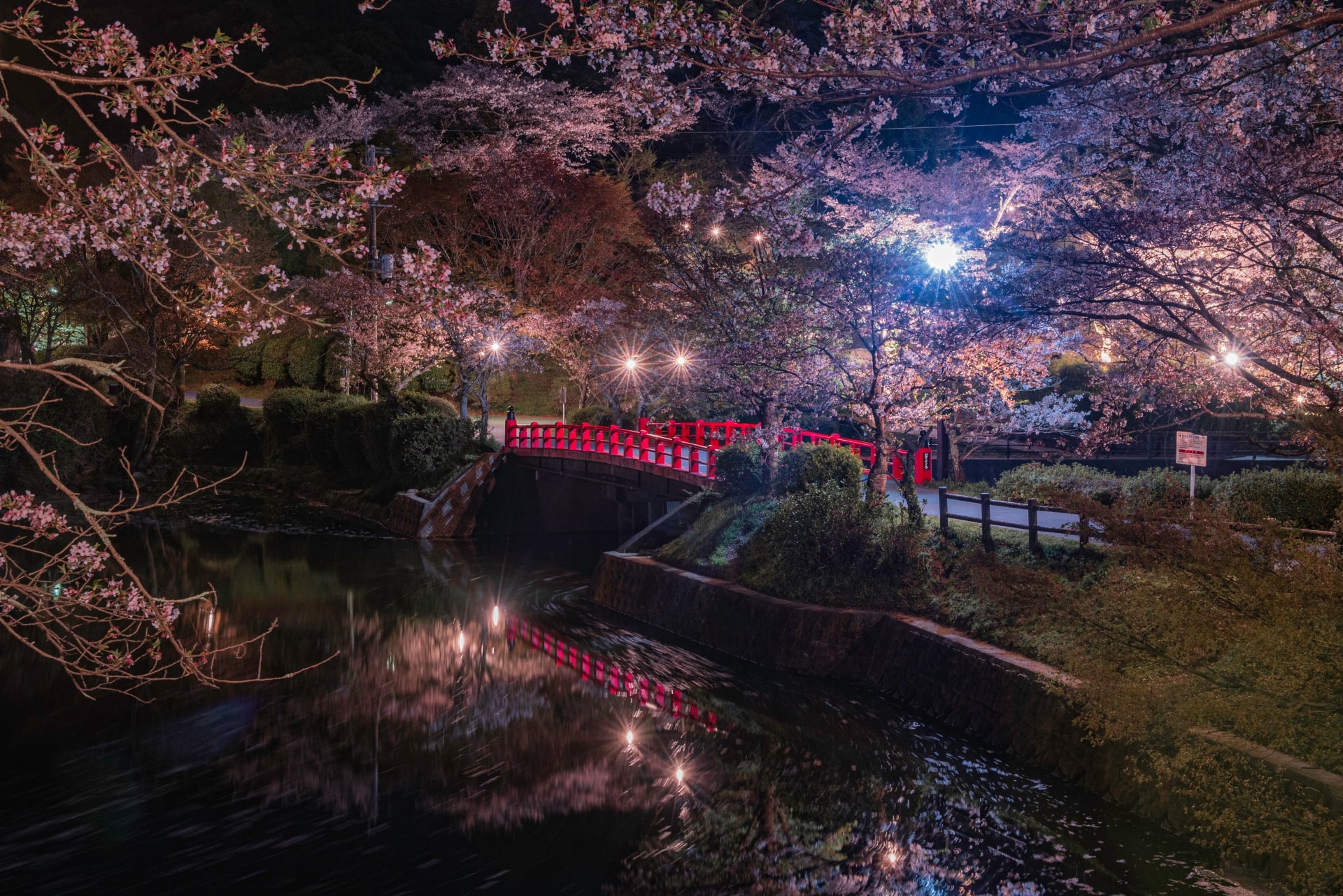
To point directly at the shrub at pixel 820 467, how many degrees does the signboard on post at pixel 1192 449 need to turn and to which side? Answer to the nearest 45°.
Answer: approximately 90° to its right

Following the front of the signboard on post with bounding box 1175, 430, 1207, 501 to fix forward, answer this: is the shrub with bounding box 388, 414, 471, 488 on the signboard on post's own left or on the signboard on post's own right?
on the signboard on post's own right

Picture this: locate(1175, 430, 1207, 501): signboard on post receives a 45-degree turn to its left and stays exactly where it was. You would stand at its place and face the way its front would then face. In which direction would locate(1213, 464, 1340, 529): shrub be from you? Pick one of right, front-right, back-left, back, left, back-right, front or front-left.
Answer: left

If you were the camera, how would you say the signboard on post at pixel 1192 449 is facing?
facing the viewer

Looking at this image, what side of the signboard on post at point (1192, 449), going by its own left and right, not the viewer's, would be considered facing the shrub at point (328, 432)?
right

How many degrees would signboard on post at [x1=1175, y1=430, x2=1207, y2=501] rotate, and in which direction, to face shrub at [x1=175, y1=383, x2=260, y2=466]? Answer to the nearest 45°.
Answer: approximately 90° to its right

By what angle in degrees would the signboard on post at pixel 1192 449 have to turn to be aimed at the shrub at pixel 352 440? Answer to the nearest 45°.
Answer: approximately 90° to its right

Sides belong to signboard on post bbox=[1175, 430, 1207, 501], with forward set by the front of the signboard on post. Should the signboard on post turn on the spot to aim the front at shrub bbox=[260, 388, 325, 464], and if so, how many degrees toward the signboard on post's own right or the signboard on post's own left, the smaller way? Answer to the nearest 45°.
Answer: approximately 90° to the signboard on post's own right

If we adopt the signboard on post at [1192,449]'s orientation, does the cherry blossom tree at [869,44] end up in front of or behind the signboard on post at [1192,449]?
in front

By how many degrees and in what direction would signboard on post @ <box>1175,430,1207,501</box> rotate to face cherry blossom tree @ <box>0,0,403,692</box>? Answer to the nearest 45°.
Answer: approximately 45° to its right

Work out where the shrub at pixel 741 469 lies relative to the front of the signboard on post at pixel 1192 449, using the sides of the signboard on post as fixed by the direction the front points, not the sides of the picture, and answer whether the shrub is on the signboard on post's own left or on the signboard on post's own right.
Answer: on the signboard on post's own right

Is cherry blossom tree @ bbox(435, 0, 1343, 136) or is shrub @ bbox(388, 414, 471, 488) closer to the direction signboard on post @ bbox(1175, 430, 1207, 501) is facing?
the cherry blossom tree
